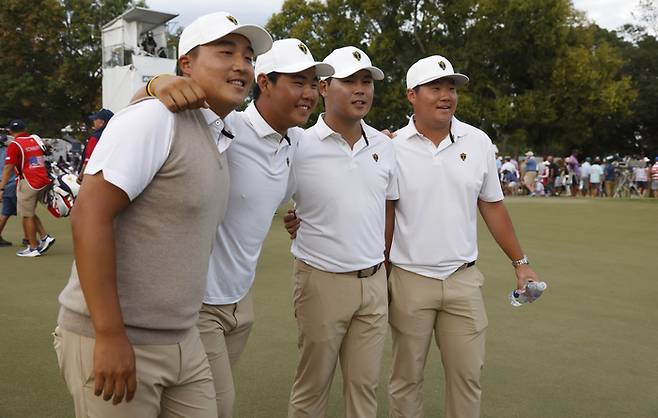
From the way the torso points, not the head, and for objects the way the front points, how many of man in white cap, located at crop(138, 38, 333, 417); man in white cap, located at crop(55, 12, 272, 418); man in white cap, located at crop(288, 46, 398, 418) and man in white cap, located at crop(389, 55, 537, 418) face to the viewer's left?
0

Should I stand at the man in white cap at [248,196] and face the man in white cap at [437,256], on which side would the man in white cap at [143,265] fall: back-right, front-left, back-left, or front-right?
back-right

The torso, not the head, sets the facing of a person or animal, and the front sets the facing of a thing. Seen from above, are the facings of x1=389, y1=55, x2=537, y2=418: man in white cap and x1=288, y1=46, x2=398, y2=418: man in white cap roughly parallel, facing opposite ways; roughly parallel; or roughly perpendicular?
roughly parallel

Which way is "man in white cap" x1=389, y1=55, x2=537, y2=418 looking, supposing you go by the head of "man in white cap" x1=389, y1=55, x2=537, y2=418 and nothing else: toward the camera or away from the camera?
toward the camera

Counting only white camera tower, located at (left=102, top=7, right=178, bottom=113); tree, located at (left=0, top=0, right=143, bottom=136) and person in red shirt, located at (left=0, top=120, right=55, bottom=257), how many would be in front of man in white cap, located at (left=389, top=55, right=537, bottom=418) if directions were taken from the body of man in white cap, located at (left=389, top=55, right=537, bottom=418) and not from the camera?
0

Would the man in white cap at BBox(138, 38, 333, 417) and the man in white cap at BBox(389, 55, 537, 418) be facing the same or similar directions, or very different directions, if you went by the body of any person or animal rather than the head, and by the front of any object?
same or similar directions

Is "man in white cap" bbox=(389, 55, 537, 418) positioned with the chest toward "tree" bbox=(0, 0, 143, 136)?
no

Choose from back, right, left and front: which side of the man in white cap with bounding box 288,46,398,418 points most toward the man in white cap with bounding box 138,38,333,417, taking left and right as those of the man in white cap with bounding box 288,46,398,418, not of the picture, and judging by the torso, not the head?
right

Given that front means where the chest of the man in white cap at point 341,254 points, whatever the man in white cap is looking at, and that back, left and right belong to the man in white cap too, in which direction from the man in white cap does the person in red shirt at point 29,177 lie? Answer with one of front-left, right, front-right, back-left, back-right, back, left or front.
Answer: back

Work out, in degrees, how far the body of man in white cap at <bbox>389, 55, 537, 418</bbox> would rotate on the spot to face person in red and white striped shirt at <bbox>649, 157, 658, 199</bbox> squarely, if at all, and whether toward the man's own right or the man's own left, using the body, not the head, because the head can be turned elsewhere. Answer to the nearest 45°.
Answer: approximately 135° to the man's own left

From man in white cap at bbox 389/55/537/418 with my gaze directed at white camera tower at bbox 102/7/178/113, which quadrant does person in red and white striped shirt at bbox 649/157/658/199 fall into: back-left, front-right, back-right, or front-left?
front-right

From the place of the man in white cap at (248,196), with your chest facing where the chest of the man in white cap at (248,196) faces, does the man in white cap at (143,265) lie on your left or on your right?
on your right

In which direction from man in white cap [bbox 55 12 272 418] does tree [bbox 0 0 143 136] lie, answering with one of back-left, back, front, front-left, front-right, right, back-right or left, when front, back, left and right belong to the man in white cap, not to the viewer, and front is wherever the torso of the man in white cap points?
back-left

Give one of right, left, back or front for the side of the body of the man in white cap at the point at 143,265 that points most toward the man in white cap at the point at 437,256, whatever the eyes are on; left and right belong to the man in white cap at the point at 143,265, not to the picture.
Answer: left
